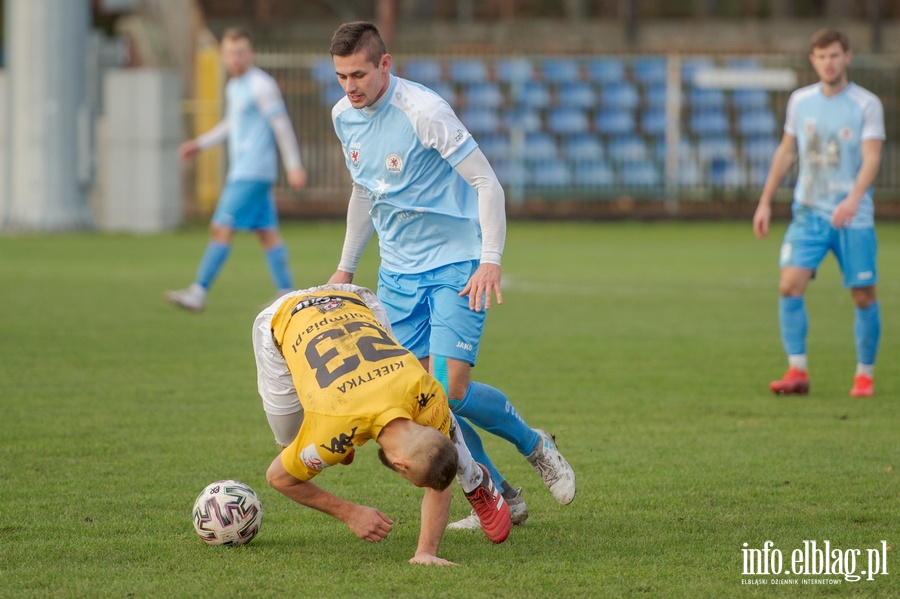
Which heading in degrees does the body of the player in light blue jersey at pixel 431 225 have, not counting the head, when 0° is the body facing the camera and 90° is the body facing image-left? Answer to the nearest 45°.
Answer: approximately 45°

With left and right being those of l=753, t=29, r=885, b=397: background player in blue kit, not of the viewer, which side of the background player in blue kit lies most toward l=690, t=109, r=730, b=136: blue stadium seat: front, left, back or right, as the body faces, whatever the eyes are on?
back

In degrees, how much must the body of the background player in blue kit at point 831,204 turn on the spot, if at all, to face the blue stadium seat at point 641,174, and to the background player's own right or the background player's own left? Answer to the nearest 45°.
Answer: approximately 180°

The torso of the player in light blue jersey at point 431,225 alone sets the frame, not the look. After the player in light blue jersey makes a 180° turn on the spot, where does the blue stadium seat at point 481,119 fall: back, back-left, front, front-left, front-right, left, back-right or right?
front-left

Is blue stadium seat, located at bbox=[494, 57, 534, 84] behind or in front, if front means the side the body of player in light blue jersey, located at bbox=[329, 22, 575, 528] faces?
behind

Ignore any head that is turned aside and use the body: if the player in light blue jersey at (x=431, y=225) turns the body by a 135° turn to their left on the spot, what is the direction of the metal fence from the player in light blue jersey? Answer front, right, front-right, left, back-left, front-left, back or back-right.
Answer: left

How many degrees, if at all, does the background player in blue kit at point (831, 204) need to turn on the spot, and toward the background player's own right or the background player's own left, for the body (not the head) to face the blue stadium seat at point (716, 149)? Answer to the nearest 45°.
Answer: approximately 180°

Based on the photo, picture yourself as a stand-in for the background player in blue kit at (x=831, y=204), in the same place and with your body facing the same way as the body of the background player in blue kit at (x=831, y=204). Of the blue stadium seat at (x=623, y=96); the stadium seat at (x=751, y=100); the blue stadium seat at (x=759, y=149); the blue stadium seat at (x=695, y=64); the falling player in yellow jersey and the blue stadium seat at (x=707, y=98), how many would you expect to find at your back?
5

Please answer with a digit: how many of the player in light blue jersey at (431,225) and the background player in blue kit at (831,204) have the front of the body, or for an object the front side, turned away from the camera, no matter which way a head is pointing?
0

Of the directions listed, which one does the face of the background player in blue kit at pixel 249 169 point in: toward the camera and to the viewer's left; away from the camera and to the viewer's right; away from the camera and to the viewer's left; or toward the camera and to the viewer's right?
toward the camera and to the viewer's left

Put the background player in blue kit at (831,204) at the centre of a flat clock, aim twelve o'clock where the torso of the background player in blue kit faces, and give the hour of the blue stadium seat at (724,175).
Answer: The blue stadium seat is roughly at 6 o'clock from the background player in blue kit.

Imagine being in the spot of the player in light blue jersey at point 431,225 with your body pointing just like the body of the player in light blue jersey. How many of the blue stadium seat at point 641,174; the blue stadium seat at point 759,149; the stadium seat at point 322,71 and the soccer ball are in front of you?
1

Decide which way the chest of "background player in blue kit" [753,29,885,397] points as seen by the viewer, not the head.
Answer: toward the camera

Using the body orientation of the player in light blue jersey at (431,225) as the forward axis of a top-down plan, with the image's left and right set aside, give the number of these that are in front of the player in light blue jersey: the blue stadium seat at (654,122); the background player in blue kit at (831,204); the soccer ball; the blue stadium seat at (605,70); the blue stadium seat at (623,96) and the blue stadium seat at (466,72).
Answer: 1

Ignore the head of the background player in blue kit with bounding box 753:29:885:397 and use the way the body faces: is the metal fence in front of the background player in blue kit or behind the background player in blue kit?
behind

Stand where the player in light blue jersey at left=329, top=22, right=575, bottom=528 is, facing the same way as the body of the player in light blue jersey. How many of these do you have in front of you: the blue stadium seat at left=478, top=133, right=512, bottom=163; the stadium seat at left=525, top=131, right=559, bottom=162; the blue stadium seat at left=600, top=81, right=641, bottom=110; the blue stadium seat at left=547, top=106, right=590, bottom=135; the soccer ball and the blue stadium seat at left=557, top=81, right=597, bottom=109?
1

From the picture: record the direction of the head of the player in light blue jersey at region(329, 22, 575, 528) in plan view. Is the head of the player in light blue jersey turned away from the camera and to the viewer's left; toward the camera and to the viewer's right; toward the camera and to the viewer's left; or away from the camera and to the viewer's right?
toward the camera and to the viewer's left

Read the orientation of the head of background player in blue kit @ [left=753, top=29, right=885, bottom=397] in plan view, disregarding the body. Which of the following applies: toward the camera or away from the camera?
toward the camera

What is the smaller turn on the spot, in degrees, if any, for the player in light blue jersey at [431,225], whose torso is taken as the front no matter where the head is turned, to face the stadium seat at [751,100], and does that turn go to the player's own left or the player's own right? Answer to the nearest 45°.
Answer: approximately 135° to the player's own right
